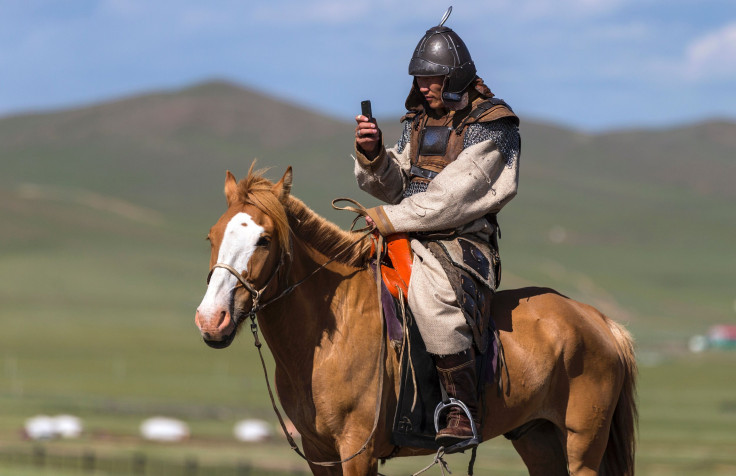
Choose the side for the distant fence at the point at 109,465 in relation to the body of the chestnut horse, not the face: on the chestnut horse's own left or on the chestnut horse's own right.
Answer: on the chestnut horse's own right

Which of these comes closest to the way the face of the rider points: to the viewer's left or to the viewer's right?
to the viewer's left

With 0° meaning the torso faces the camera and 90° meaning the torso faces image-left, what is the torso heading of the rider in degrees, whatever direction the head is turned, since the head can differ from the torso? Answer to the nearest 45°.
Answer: approximately 45°

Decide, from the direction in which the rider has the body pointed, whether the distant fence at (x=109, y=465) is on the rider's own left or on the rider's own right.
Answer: on the rider's own right
